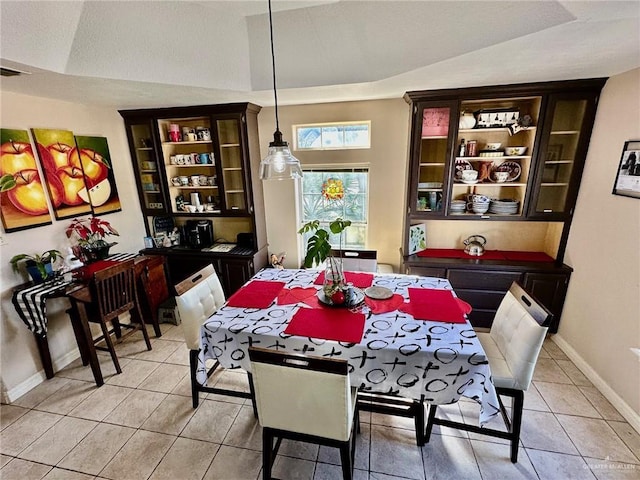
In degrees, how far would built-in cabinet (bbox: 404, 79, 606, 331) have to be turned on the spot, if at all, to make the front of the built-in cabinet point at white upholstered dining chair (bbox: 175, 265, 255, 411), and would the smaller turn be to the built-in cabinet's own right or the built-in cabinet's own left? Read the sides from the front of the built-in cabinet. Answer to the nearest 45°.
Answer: approximately 45° to the built-in cabinet's own right

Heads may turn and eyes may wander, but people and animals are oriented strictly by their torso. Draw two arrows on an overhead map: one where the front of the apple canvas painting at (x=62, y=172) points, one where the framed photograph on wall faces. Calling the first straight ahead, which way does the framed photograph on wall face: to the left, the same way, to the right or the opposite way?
the opposite way

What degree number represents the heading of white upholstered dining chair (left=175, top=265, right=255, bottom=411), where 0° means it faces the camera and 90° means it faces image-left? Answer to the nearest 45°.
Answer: approximately 315°

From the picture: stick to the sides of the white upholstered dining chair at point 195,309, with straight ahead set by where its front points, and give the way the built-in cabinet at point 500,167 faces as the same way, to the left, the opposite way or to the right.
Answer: to the right

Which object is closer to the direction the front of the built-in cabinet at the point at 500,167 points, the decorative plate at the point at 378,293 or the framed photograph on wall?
the decorative plate

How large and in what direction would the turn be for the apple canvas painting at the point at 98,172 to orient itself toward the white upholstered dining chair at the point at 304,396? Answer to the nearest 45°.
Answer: approximately 45° to its right

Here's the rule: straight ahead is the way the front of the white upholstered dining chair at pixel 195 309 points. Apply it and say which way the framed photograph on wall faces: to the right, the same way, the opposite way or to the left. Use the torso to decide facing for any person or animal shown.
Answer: the opposite way

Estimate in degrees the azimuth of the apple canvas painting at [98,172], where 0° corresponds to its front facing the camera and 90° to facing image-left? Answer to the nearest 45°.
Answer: approximately 315°

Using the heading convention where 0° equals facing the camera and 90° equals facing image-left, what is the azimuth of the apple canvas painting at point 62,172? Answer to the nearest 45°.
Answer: approximately 315°
